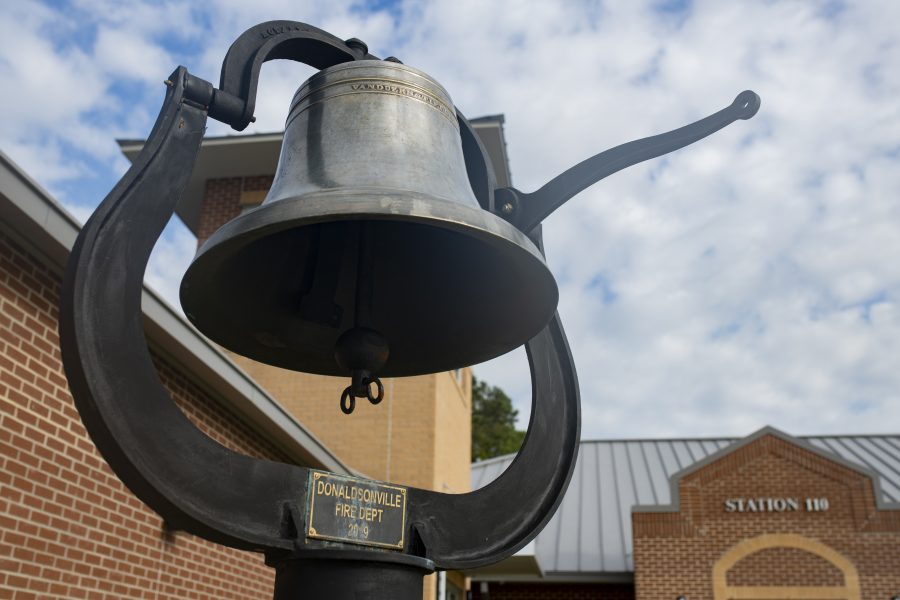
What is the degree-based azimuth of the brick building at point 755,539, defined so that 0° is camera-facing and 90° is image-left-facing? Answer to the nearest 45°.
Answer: approximately 0°

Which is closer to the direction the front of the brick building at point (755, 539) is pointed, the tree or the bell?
the bell

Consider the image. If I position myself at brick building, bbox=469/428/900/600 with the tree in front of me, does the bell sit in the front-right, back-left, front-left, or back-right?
back-left

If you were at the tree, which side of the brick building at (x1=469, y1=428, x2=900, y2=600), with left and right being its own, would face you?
back

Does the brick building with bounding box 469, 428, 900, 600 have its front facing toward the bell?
yes
